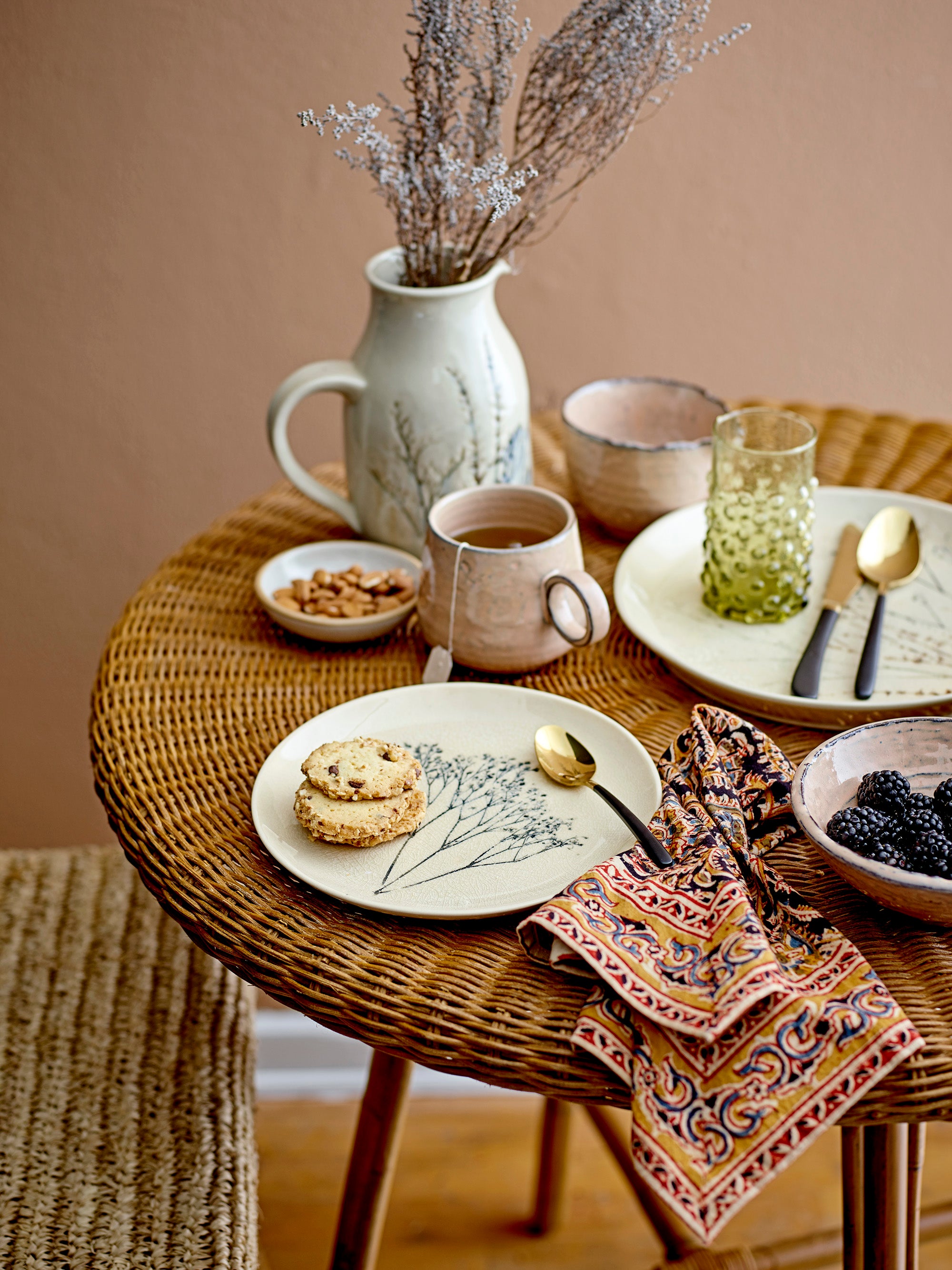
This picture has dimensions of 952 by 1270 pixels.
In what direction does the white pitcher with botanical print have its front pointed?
to the viewer's right
